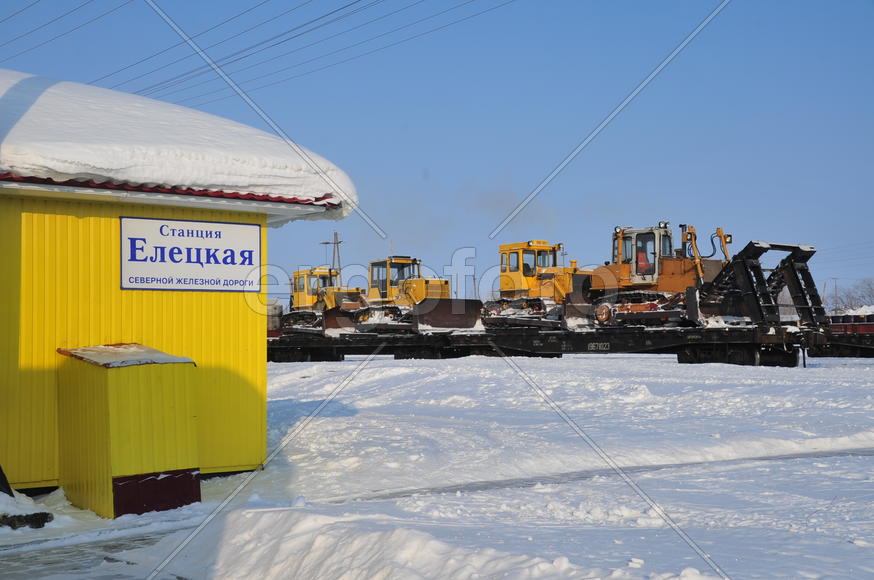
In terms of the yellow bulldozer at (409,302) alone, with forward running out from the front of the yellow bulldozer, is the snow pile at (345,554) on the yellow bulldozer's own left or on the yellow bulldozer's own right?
on the yellow bulldozer's own right

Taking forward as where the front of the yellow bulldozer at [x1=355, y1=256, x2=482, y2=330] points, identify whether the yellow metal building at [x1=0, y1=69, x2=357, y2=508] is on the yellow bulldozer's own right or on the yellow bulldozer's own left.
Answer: on the yellow bulldozer's own right

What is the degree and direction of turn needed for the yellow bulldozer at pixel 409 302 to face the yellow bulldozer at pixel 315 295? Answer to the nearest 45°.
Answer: approximately 180°

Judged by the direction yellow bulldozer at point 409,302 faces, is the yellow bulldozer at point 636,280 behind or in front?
in front

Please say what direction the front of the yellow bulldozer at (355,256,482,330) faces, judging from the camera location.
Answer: facing the viewer and to the right of the viewer

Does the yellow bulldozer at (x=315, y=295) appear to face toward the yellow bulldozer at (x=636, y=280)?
yes

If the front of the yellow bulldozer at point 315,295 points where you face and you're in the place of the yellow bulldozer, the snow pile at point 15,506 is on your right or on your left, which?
on your right
